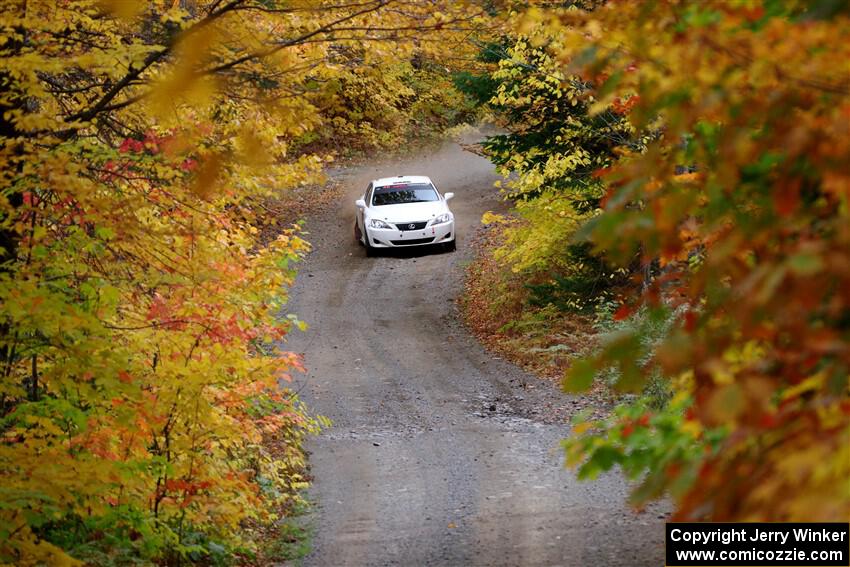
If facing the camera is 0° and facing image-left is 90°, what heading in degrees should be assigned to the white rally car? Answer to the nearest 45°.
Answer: approximately 0°
